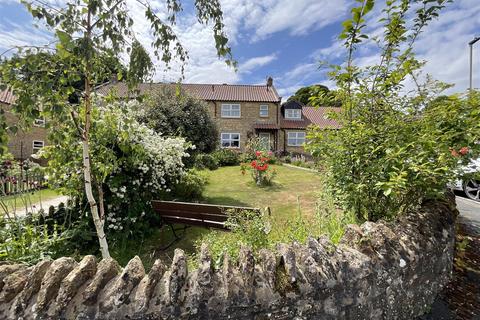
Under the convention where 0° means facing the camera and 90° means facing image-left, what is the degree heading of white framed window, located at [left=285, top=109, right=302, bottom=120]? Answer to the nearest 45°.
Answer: approximately 0°

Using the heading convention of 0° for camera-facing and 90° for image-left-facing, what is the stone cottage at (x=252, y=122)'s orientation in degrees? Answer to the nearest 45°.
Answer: approximately 0°

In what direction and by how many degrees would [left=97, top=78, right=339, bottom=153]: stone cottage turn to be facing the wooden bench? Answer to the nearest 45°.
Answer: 0° — it already faces it

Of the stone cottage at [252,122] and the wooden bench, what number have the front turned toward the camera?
1

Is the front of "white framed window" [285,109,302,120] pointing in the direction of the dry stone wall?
yes

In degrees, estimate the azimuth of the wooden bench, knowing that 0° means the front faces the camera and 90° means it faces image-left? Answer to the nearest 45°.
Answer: approximately 225°

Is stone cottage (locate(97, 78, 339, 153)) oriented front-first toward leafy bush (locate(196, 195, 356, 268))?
yes

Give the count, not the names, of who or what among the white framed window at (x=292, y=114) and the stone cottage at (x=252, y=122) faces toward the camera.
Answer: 2

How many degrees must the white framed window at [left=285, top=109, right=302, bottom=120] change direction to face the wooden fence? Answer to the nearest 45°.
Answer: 0° — it already faces it

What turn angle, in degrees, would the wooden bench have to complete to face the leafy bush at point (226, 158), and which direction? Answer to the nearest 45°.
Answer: approximately 45° to its left
